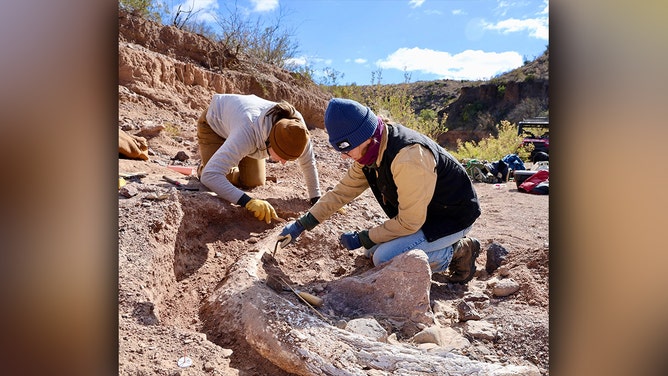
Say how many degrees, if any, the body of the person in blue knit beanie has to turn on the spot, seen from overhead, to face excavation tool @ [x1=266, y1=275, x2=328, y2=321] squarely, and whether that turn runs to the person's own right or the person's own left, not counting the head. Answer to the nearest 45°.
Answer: approximately 45° to the person's own left

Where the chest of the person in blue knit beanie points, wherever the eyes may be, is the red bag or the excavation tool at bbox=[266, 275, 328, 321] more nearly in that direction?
the excavation tool

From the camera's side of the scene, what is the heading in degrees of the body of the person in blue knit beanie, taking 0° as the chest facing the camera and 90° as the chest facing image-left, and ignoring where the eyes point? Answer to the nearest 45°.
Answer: approximately 90°

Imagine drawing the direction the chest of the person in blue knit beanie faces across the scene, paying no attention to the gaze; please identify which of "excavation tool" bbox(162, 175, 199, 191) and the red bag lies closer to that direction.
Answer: the excavation tool

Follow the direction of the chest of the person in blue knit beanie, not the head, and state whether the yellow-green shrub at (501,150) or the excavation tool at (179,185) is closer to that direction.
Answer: the excavation tool

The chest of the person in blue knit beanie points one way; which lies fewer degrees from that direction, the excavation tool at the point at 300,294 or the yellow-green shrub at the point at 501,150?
the excavation tool

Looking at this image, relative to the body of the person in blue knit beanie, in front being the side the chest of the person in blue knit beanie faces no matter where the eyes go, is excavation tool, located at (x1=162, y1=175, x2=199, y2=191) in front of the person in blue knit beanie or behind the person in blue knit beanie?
in front

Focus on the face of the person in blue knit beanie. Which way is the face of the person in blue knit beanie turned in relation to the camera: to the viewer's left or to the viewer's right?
to the viewer's left

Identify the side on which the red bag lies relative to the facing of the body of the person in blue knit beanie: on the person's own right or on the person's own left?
on the person's own right
